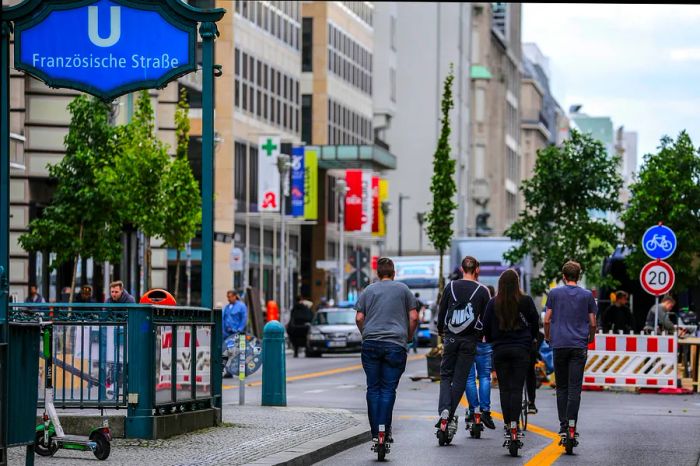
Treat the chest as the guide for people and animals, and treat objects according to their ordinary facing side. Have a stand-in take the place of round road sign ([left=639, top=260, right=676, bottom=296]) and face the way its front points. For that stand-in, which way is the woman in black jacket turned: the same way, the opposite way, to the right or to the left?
the opposite way

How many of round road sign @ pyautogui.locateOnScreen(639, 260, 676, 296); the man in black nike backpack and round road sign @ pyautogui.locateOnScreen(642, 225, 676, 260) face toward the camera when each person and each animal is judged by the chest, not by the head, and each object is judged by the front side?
2

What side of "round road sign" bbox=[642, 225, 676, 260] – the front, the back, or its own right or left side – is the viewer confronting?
front

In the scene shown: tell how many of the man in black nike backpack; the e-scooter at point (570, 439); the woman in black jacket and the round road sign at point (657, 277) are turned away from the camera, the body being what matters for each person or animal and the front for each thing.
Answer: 3

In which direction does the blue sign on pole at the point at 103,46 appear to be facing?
toward the camera

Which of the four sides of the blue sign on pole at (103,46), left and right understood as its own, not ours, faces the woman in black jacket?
left

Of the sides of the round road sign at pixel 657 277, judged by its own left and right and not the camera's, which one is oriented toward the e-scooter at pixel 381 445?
front

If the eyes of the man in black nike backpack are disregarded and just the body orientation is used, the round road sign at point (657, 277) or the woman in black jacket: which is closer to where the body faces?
the round road sign

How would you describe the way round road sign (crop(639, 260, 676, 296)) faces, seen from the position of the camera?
facing the viewer

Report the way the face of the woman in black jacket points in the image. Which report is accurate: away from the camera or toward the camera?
away from the camera

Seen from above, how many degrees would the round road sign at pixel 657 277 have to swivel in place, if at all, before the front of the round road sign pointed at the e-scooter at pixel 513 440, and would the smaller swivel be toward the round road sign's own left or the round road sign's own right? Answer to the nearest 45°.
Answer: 0° — it already faces it

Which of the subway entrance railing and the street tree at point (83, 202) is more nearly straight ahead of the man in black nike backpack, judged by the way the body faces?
the street tree

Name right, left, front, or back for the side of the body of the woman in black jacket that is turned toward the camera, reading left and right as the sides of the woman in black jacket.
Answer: back

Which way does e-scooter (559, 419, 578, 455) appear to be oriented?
away from the camera

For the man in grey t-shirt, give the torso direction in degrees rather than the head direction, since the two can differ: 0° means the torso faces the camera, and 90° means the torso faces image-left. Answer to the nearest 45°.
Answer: approximately 180°

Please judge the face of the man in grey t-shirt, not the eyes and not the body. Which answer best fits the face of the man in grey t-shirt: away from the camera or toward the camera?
away from the camera

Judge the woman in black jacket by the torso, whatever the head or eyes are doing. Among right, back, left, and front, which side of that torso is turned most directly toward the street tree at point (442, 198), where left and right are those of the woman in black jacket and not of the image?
front

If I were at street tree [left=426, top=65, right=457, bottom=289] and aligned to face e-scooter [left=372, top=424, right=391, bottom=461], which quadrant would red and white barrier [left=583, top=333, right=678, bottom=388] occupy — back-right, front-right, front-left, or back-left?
front-left
